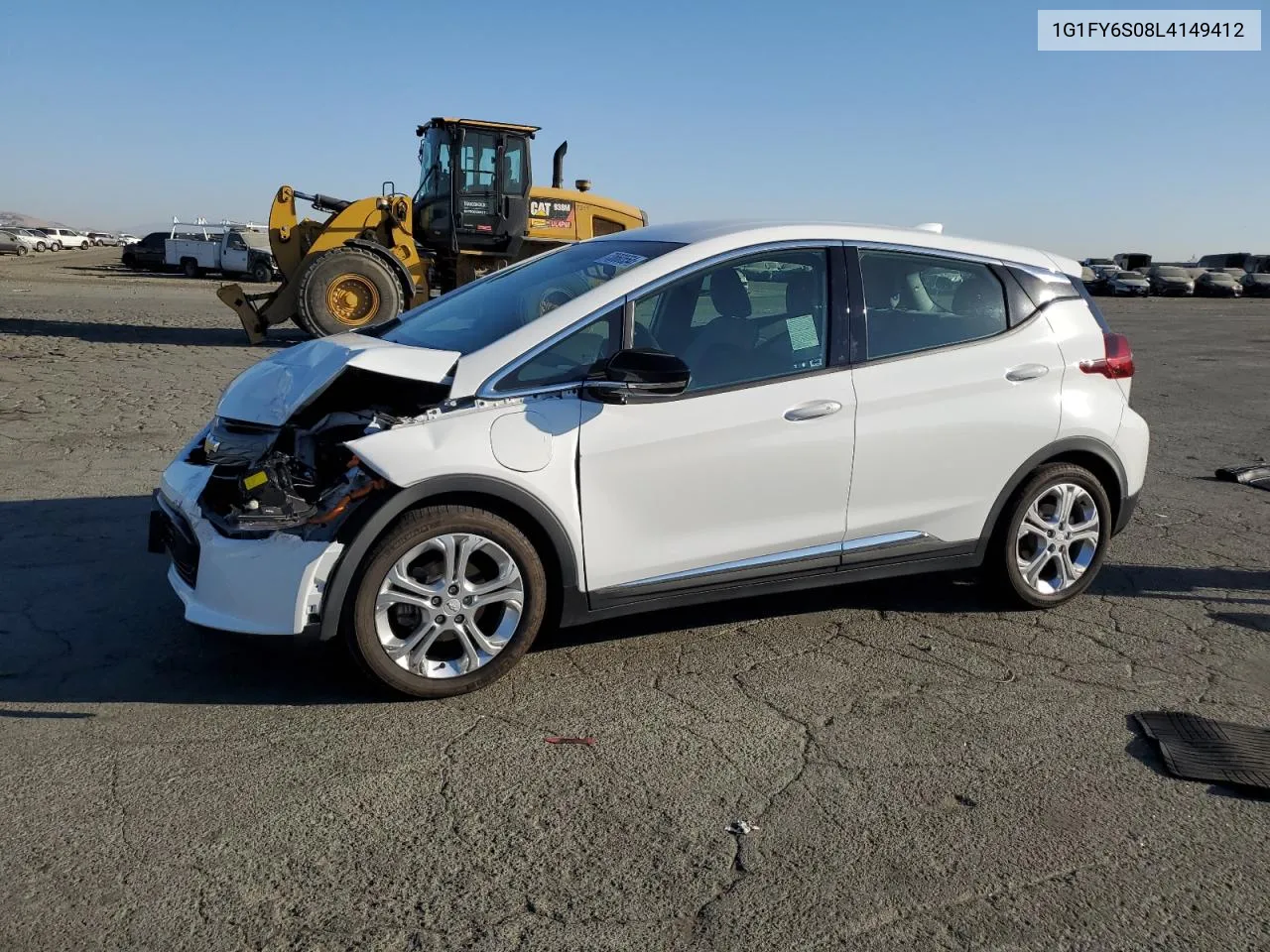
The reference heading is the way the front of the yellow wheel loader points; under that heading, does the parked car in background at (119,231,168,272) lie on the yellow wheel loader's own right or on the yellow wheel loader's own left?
on the yellow wheel loader's own right

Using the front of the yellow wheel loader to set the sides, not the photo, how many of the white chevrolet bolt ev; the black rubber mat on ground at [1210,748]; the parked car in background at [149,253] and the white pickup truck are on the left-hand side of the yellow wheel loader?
2

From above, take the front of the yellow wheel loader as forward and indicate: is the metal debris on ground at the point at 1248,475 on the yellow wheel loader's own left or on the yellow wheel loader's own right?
on the yellow wheel loader's own left

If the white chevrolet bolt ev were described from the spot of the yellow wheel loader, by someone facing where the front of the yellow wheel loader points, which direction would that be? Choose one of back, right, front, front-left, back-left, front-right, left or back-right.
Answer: left

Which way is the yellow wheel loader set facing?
to the viewer's left

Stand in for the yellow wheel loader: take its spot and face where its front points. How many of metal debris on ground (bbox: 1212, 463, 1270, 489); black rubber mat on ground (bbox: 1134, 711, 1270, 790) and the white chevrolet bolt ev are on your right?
0

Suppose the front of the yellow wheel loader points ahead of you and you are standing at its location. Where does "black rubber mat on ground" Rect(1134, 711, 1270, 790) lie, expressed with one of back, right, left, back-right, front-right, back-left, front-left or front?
left
